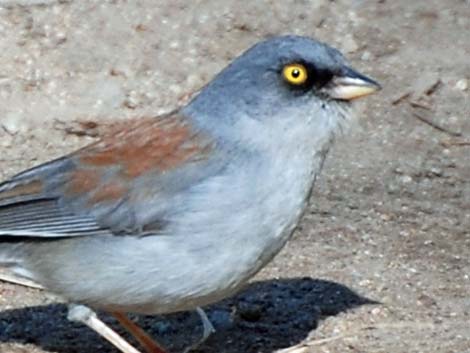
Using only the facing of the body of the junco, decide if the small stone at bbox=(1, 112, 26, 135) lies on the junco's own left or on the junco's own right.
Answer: on the junco's own left

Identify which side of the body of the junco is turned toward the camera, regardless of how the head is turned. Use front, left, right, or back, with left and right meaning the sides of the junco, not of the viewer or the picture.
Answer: right

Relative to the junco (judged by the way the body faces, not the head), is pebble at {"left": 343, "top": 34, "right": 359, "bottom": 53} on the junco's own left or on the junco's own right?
on the junco's own left

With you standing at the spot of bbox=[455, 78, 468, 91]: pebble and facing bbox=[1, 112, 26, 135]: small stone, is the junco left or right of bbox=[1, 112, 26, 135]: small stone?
left

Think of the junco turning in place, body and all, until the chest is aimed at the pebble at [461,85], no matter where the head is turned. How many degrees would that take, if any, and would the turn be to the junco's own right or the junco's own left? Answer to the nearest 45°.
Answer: approximately 45° to the junco's own left
